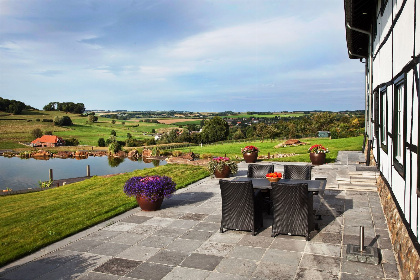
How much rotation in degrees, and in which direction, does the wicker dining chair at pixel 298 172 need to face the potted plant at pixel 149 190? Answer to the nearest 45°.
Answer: approximately 90° to its right

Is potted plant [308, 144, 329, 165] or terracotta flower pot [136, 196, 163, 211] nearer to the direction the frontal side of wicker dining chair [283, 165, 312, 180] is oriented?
the terracotta flower pot

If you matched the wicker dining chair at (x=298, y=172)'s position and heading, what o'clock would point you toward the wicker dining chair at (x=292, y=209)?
the wicker dining chair at (x=292, y=209) is roughly at 12 o'clock from the wicker dining chair at (x=298, y=172).

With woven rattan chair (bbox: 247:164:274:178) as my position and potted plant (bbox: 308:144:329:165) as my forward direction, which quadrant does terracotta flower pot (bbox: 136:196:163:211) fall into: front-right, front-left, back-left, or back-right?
back-left

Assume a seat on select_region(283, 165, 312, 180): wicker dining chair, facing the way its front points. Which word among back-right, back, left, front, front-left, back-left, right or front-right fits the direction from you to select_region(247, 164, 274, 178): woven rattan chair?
right

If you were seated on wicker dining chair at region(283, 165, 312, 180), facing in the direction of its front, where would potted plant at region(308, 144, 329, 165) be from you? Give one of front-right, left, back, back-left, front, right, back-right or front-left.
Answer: back

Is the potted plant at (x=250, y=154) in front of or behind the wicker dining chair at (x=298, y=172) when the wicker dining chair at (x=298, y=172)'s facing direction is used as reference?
behind

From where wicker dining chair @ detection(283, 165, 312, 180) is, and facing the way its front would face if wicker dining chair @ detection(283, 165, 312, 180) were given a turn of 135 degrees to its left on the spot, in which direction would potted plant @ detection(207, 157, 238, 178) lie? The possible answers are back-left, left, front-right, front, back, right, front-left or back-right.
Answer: left

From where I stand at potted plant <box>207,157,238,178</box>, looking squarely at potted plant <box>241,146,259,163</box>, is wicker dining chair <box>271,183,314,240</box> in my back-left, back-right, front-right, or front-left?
back-right

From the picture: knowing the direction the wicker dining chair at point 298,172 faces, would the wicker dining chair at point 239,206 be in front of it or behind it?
in front

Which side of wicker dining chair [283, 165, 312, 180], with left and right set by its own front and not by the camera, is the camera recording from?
front
